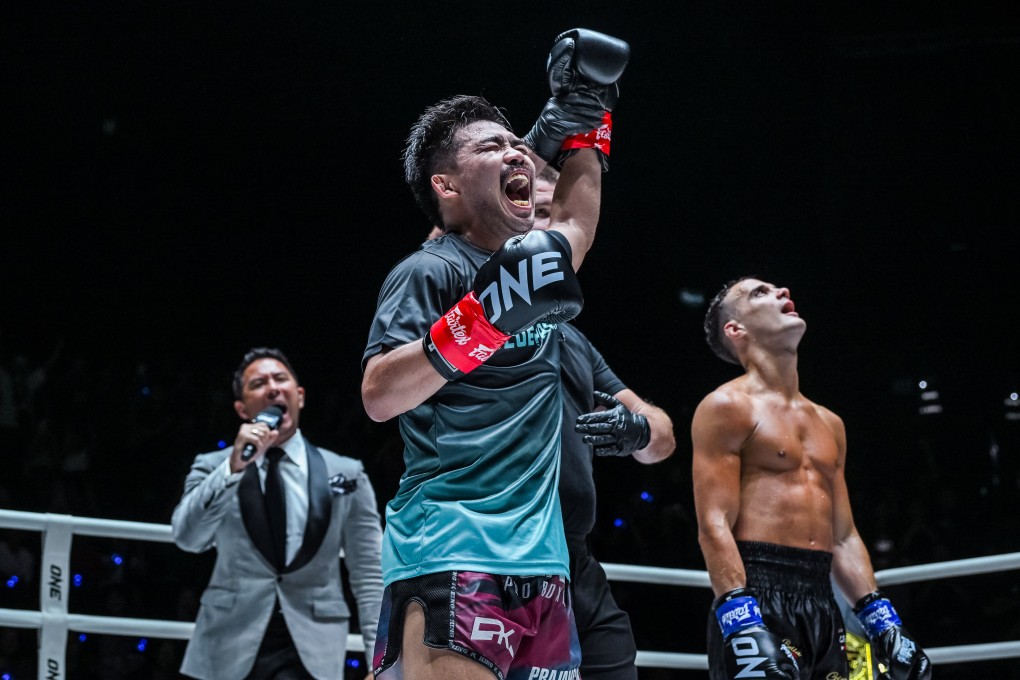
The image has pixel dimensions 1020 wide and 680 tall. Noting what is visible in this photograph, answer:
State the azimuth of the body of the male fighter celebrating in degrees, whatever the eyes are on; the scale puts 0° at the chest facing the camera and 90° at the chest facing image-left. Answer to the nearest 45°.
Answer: approximately 315°
